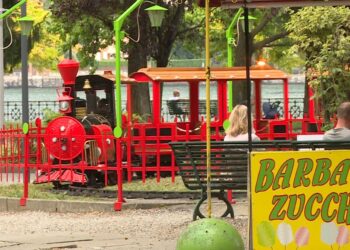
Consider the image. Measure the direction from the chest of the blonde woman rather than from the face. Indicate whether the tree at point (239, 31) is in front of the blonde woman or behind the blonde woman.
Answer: in front

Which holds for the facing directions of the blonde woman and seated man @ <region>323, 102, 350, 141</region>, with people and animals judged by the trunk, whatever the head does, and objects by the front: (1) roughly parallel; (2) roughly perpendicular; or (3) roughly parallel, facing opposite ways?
roughly parallel

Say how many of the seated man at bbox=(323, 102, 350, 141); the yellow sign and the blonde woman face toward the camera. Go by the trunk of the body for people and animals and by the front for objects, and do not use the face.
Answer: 1

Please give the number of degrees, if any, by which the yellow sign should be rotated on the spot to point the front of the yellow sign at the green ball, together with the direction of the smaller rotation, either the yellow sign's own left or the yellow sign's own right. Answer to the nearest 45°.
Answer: approximately 90° to the yellow sign's own right

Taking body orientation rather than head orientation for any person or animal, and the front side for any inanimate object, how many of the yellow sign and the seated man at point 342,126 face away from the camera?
1

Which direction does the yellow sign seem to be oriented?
toward the camera

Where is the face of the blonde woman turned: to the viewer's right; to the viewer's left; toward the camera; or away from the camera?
away from the camera

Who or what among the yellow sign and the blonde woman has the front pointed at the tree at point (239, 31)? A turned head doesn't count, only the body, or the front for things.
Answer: the blonde woman

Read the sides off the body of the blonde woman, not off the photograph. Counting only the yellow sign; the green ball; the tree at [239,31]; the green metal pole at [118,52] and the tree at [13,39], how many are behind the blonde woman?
2

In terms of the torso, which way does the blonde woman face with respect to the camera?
away from the camera

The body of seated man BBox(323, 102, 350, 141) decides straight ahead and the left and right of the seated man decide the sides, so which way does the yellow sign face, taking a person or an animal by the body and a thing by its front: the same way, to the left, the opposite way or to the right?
the opposite way

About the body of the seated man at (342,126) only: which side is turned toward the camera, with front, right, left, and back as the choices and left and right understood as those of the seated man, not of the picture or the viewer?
back
